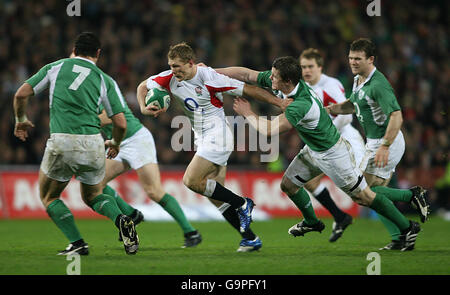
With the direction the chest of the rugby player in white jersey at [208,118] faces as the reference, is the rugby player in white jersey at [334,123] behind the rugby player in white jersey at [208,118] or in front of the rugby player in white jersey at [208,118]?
behind

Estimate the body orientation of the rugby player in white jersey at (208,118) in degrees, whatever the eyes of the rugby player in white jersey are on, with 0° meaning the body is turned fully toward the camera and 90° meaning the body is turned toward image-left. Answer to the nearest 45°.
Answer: approximately 45°

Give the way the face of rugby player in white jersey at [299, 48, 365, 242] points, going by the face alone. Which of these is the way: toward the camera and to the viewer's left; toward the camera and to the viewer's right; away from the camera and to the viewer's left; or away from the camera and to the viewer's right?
toward the camera and to the viewer's left

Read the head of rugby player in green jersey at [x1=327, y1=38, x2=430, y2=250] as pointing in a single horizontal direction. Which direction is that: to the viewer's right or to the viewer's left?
to the viewer's left

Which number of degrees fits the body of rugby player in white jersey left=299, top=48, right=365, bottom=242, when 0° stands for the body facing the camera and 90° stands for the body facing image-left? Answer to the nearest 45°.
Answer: approximately 45°

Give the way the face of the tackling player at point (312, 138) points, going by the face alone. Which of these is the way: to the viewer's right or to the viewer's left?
to the viewer's left

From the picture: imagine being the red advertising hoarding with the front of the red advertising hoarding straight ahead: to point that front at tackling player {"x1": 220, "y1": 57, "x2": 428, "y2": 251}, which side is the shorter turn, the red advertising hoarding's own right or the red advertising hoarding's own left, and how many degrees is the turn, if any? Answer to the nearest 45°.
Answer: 0° — it already faces them

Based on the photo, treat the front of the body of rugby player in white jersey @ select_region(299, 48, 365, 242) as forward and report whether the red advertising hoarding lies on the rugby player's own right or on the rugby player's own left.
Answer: on the rugby player's own right

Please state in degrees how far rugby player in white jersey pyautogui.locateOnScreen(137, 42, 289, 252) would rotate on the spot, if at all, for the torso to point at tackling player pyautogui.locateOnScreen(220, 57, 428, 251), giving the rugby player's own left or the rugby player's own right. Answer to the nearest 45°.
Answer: approximately 135° to the rugby player's own left

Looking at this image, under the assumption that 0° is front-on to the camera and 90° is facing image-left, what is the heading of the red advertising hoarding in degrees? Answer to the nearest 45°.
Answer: approximately 0°

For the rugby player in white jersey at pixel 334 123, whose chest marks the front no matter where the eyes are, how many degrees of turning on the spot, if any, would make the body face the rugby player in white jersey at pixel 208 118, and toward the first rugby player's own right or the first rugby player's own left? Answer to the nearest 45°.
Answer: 0° — they already face them
